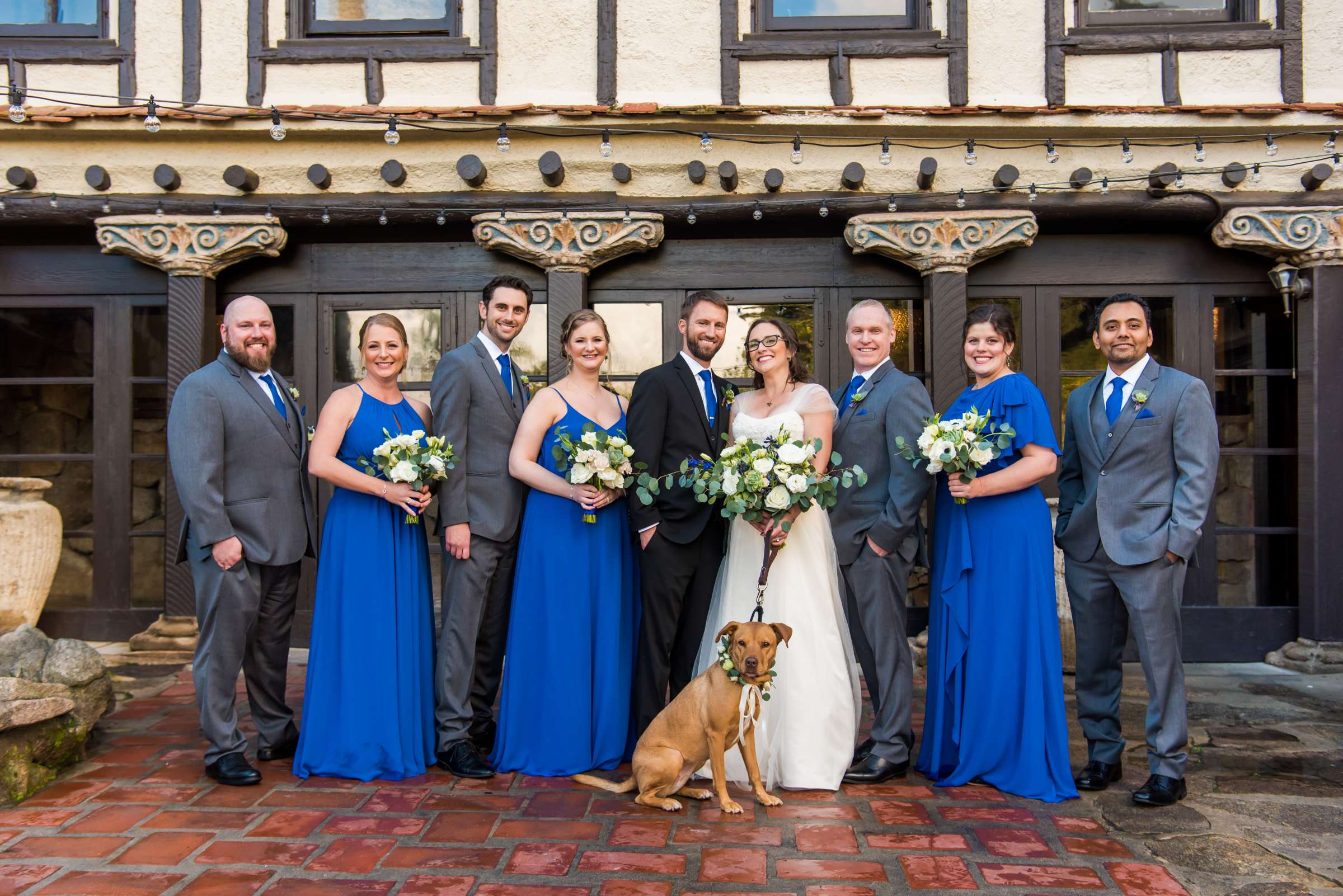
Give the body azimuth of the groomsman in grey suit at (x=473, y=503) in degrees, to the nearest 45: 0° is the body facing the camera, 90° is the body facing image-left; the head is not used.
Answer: approximately 315°

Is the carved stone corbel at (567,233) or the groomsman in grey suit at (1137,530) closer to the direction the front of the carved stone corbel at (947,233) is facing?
the groomsman in grey suit

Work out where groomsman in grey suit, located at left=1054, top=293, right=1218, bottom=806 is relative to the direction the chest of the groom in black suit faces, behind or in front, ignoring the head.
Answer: in front

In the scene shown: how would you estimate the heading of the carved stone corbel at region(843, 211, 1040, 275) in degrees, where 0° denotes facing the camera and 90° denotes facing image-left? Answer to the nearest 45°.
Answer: approximately 0°

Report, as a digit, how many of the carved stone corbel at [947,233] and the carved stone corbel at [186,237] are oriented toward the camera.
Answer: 2

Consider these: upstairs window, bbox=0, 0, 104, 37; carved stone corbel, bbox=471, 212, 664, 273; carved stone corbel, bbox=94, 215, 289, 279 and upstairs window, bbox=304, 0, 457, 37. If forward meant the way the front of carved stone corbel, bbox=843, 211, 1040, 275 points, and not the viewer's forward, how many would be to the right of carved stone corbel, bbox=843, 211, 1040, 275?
4

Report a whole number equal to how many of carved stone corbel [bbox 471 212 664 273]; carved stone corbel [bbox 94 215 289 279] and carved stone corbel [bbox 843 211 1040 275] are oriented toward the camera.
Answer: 3

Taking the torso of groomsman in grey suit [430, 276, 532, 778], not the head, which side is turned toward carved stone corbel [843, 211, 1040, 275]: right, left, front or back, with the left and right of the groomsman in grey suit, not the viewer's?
left

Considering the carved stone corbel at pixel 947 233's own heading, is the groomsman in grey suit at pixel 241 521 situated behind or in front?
in front

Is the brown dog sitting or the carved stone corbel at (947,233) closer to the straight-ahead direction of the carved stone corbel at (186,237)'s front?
the brown dog sitting

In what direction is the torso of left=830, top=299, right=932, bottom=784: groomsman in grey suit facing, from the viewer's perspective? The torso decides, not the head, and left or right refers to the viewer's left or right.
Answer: facing the viewer and to the left of the viewer

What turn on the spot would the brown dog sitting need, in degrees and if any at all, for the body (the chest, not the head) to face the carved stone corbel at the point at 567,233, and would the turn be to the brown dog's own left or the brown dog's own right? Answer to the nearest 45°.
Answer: approximately 135° to the brown dog's own left
